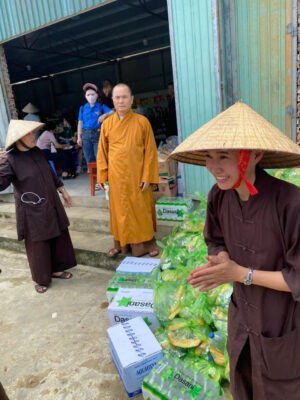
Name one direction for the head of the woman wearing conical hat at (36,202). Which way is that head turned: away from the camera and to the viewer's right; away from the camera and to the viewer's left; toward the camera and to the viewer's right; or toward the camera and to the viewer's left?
toward the camera and to the viewer's right

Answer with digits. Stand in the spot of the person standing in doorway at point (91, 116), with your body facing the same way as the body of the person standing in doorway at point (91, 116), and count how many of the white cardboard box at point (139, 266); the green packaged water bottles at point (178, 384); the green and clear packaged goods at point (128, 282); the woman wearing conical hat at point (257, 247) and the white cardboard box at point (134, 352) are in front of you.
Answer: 5

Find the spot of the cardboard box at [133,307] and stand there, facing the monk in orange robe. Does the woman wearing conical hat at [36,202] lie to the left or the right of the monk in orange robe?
left

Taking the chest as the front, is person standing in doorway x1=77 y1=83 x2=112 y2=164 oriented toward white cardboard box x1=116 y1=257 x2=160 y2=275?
yes

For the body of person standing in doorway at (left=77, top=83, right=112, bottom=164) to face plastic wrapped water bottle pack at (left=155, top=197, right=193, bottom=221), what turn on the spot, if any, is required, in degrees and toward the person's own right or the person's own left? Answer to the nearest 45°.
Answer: approximately 45° to the person's own left

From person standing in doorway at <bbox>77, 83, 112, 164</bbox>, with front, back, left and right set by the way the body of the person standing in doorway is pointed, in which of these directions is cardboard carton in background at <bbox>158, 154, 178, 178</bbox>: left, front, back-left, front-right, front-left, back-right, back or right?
front-left

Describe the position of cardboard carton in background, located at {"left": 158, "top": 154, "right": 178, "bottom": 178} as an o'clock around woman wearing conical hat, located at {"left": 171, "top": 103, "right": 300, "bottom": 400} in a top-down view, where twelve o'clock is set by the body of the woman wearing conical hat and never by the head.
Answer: The cardboard carton in background is roughly at 4 o'clock from the woman wearing conical hat.

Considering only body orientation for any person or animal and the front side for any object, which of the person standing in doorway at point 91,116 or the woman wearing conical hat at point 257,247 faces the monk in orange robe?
the person standing in doorway

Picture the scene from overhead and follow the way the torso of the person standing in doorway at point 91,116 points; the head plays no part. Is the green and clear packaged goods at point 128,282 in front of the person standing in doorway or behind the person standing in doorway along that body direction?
in front

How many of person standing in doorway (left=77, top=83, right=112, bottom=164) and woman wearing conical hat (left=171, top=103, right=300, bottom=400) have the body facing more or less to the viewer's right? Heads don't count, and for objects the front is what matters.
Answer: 0

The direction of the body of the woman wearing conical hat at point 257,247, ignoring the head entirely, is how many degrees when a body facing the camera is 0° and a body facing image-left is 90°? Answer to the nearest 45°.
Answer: approximately 45°

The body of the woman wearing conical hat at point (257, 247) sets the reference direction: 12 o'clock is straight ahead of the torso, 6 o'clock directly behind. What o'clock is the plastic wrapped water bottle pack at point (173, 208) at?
The plastic wrapped water bottle pack is roughly at 4 o'clock from the woman wearing conical hat.

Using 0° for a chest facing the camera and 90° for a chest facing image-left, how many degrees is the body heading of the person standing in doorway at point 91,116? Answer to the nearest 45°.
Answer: approximately 0°

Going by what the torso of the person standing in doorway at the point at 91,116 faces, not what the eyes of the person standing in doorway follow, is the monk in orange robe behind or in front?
in front
